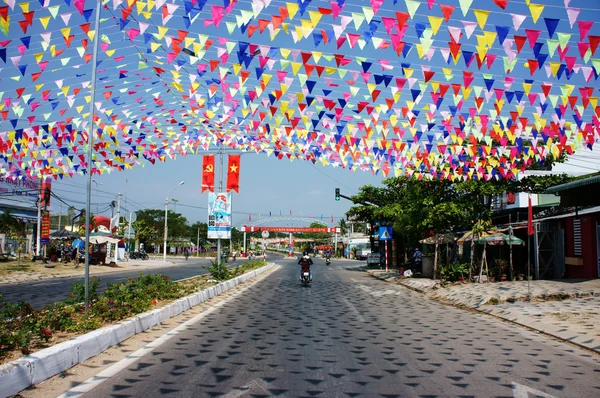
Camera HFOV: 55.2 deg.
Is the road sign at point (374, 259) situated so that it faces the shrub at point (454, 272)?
yes

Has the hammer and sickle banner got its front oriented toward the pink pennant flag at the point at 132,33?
yes

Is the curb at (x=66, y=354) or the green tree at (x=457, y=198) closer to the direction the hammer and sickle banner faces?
the curb

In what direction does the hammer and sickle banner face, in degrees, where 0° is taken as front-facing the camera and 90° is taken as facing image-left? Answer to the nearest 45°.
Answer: approximately 0°

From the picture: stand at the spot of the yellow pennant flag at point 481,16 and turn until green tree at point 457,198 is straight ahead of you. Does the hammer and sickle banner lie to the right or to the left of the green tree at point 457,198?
left

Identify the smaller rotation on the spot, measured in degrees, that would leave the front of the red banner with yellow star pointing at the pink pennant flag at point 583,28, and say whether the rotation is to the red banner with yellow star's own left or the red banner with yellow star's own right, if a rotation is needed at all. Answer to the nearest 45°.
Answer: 0° — it already faces it

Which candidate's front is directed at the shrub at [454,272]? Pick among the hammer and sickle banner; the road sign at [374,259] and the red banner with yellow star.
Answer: the road sign

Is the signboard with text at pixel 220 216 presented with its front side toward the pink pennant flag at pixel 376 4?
yes

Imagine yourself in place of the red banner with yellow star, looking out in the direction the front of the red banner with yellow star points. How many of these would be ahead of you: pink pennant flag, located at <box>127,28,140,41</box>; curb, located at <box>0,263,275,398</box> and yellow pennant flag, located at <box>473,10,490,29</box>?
3
